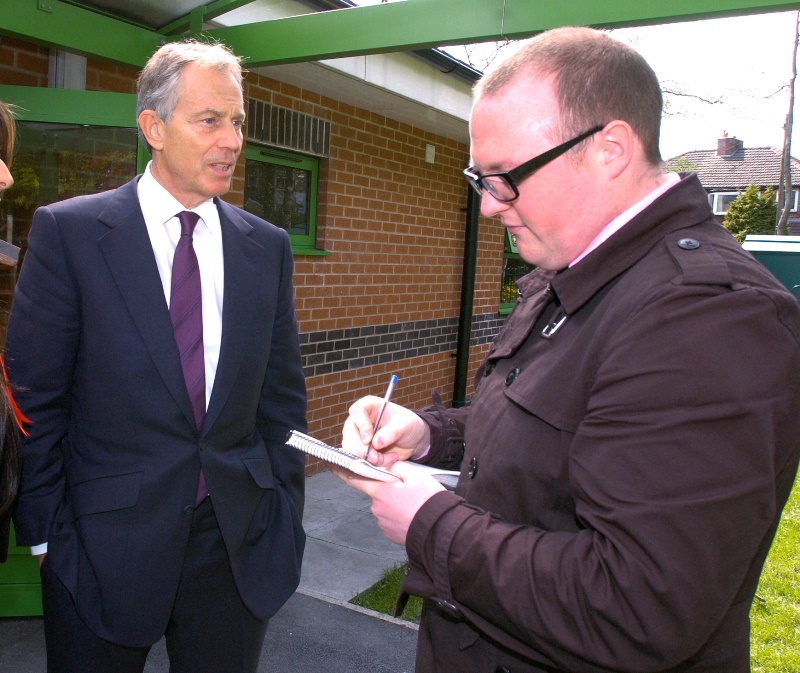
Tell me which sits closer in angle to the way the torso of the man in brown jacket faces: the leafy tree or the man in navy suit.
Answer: the man in navy suit

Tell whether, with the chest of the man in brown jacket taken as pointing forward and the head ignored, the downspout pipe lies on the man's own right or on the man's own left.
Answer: on the man's own right

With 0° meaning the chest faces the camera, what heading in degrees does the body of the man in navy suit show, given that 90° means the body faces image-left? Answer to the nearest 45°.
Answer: approximately 315°

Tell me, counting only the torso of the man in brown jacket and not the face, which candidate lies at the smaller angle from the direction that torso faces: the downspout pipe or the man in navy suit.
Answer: the man in navy suit

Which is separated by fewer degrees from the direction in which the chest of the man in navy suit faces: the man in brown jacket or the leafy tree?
the man in brown jacket

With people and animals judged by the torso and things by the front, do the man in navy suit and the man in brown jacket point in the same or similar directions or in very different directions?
very different directions

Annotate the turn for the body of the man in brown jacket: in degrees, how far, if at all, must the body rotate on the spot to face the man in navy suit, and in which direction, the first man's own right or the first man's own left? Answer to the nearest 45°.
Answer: approximately 45° to the first man's own right

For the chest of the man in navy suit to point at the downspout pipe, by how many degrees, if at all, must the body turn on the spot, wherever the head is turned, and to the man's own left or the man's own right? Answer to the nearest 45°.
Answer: approximately 90° to the man's own left

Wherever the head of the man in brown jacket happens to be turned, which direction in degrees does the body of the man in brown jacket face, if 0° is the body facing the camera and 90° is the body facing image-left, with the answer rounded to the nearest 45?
approximately 90°

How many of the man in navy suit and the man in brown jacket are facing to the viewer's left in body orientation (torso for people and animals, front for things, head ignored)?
1
